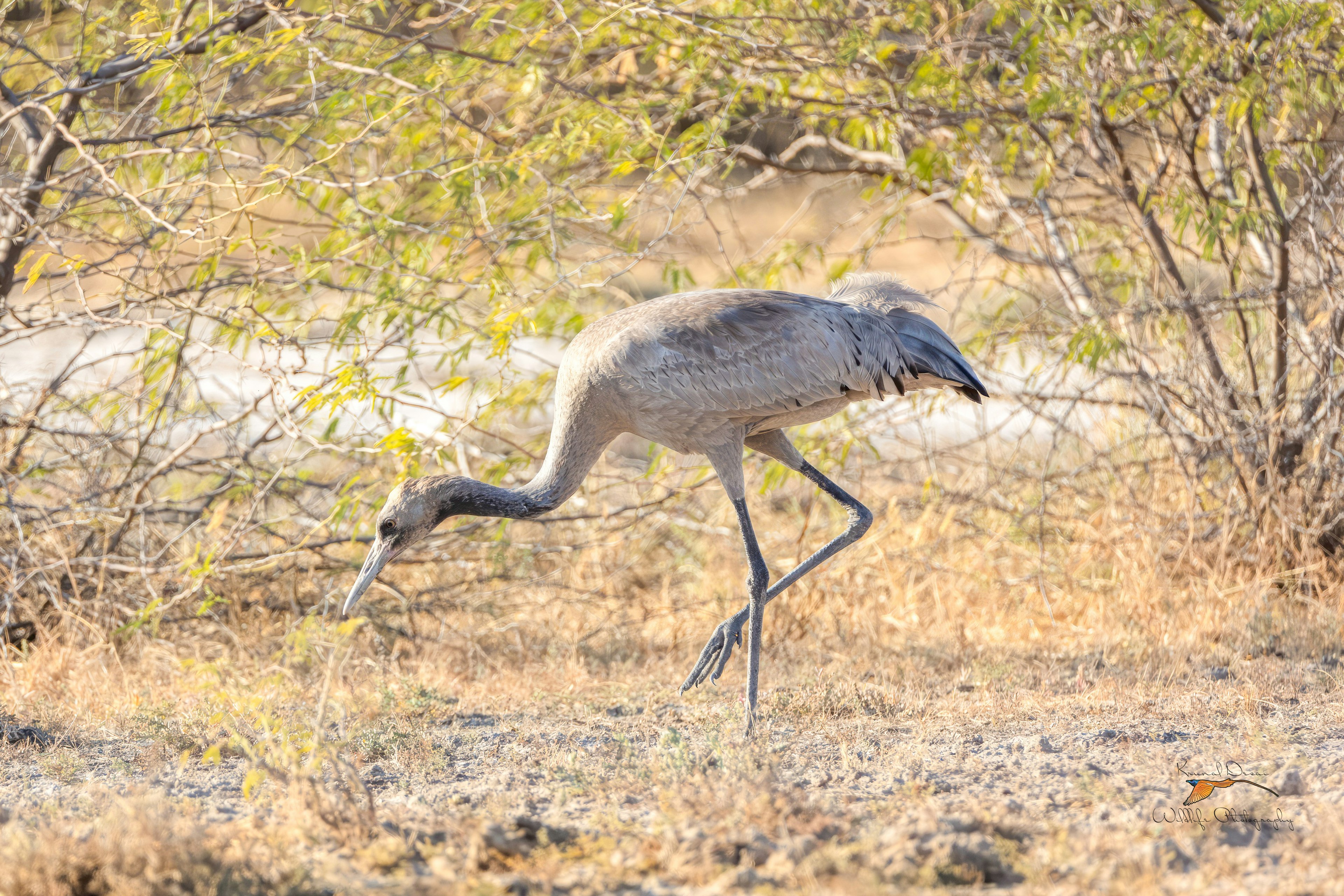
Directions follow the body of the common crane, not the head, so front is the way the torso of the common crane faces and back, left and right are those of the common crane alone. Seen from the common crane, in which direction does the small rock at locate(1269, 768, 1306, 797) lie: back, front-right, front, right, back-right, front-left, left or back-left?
back-left

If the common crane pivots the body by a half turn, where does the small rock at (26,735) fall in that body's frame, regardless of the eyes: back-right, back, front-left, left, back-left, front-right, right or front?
back

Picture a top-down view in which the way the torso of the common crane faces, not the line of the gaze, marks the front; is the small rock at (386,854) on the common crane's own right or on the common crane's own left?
on the common crane's own left

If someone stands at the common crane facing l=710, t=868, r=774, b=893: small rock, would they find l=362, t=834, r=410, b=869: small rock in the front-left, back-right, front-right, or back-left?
front-right

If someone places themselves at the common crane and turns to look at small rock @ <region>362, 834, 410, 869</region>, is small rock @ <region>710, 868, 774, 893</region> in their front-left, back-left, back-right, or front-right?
front-left

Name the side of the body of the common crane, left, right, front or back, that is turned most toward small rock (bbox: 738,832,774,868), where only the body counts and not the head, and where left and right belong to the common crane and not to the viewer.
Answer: left

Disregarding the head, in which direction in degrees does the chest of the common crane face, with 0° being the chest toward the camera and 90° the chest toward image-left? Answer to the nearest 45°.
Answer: approximately 90°

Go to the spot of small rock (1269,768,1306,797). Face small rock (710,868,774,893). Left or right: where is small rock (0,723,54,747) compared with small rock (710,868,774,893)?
right

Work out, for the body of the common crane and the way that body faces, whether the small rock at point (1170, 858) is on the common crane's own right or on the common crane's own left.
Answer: on the common crane's own left
